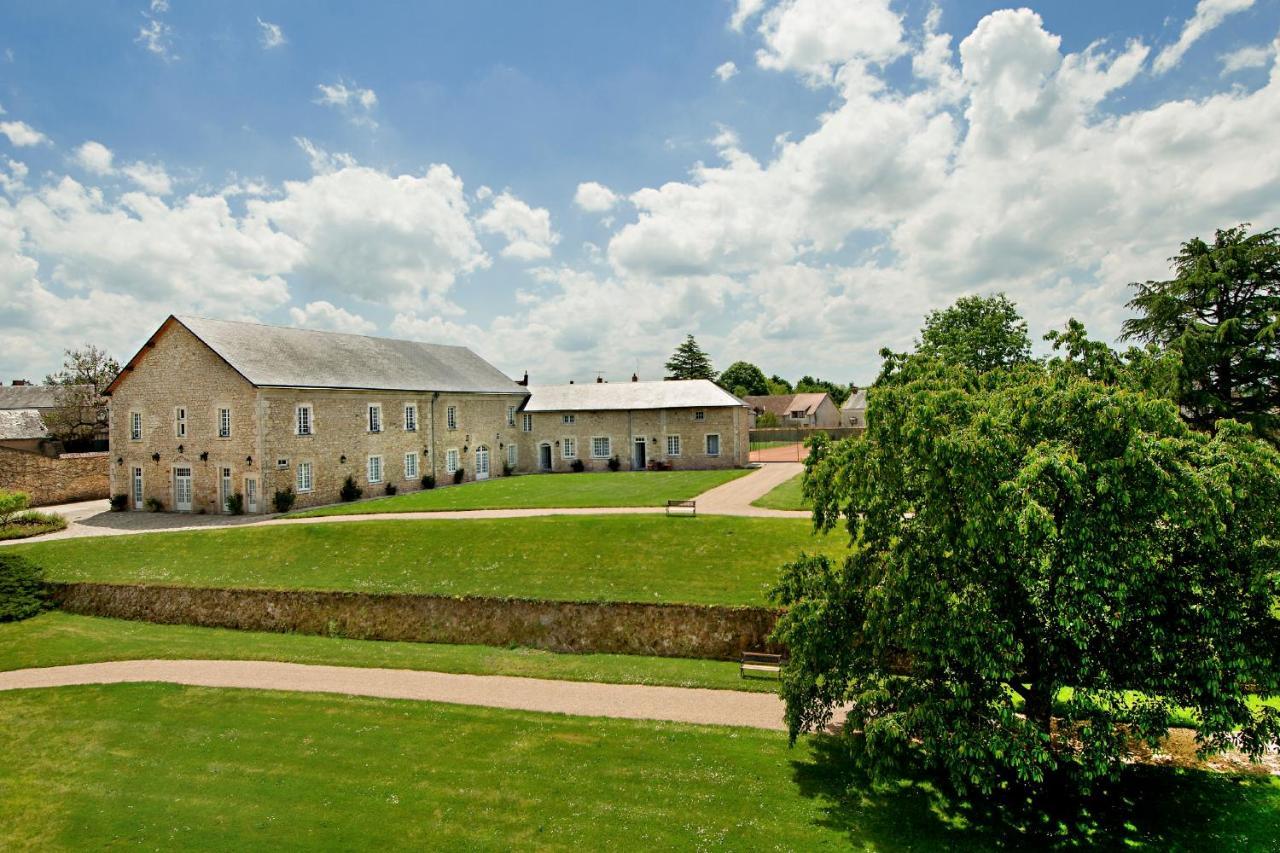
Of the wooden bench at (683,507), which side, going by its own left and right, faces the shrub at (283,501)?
right

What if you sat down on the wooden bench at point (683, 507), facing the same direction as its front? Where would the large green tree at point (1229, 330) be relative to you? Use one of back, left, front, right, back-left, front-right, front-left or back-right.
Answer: left

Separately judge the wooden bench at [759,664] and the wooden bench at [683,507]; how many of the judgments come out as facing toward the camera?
2

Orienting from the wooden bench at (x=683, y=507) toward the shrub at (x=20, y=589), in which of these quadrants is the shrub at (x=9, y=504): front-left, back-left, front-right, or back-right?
front-right

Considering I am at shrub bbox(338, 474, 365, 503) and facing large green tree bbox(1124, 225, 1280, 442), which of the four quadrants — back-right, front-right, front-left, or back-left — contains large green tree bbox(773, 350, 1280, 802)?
front-right

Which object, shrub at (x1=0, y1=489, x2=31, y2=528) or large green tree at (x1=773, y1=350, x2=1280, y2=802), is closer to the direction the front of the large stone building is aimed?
the large green tree

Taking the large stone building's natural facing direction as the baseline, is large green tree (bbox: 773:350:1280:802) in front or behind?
in front

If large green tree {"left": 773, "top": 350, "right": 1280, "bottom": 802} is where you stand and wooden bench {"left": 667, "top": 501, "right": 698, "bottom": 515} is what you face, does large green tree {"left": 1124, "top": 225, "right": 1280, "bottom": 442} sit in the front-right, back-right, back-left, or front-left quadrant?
front-right

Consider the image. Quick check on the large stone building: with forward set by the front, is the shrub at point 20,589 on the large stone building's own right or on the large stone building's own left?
on the large stone building's own right

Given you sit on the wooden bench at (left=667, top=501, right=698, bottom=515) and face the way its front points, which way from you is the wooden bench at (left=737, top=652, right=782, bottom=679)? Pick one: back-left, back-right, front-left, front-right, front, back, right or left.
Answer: front

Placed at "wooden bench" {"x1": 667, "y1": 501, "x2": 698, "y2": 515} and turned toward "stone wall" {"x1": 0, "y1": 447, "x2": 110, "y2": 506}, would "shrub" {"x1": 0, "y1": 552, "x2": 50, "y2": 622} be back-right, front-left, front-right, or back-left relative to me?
front-left

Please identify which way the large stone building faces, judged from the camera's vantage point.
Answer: facing the viewer and to the right of the viewer

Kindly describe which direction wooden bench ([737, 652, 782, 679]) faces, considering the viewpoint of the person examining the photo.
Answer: facing the viewer

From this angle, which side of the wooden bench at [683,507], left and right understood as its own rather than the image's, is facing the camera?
front

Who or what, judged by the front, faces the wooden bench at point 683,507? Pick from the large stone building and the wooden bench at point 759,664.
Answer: the large stone building

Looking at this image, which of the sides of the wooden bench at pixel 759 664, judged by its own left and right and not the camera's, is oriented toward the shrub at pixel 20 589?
right

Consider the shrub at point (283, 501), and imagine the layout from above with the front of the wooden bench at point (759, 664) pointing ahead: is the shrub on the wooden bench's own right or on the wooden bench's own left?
on the wooden bench's own right
